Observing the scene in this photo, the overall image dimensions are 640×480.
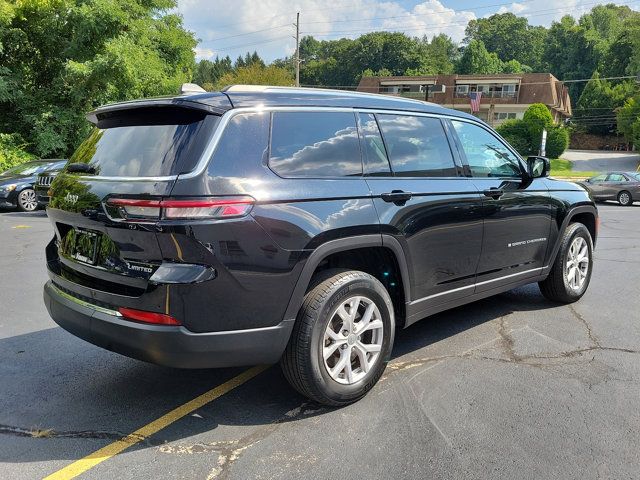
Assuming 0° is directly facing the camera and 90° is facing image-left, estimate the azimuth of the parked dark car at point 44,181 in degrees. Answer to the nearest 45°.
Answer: approximately 45°

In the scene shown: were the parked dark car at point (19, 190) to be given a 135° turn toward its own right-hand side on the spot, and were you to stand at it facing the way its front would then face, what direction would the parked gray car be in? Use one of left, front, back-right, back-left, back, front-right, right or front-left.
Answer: right

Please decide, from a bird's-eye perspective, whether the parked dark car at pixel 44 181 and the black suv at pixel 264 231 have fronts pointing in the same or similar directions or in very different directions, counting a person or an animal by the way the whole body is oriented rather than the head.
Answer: very different directions

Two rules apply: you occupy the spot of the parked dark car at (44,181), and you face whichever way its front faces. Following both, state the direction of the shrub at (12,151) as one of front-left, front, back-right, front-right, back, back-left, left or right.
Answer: back-right

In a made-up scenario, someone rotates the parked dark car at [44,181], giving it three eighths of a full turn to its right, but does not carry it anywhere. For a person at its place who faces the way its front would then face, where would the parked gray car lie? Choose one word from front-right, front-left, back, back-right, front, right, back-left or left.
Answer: right

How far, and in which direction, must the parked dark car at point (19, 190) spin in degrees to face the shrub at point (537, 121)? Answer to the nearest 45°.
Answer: approximately 180°

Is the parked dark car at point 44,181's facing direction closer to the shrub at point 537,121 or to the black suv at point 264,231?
the black suv

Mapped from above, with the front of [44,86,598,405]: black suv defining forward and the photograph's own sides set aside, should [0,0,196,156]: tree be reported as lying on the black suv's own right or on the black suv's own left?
on the black suv's own left

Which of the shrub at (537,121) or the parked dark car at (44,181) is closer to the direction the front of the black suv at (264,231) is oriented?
the shrub

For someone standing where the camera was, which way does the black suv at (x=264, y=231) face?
facing away from the viewer and to the right of the viewer

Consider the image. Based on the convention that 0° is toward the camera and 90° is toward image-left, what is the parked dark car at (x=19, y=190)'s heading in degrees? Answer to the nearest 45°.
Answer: approximately 45°

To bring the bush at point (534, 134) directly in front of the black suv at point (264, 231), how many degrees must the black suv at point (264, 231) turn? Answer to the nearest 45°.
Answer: approximately 45° to its left

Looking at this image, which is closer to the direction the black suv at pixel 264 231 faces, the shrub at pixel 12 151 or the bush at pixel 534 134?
the bush

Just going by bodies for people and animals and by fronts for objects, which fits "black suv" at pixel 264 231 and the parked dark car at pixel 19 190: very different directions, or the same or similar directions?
very different directions

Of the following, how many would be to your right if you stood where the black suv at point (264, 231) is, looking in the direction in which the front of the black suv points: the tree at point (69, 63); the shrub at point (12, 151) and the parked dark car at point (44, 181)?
0
